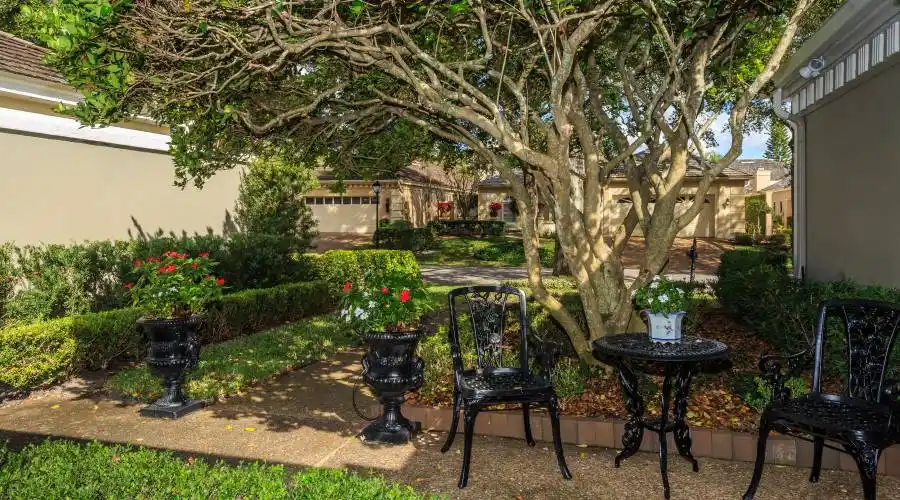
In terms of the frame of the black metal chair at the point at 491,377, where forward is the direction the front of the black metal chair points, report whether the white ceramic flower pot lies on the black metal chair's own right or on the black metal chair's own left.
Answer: on the black metal chair's own left

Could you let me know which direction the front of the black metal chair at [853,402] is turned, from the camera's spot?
facing the viewer and to the left of the viewer

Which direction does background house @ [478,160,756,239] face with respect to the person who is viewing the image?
facing the viewer

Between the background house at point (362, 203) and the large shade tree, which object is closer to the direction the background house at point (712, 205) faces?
the large shade tree

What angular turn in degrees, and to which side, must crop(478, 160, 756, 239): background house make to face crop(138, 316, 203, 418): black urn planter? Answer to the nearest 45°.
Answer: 0° — it already faces it

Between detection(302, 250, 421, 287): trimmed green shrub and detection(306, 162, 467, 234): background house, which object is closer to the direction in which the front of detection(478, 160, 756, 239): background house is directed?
the trimmed green shrub

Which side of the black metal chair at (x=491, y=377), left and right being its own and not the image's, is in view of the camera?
front

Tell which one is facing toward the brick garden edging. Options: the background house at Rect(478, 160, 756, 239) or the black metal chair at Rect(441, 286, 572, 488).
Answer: the background house

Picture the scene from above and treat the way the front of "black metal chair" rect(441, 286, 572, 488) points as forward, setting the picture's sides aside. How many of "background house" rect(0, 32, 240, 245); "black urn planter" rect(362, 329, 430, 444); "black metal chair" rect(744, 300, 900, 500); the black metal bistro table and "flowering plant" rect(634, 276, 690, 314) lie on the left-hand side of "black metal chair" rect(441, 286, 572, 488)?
3

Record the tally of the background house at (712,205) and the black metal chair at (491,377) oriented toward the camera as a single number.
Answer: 2

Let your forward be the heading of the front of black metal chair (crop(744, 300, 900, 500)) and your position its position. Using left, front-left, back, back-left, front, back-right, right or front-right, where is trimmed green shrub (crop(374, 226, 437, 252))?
right

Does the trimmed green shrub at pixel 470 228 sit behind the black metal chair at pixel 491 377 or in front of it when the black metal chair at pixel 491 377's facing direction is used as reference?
behind

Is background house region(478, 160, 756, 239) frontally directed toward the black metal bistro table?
yes

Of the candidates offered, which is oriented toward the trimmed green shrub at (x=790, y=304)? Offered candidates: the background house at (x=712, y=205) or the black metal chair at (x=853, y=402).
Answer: the background house

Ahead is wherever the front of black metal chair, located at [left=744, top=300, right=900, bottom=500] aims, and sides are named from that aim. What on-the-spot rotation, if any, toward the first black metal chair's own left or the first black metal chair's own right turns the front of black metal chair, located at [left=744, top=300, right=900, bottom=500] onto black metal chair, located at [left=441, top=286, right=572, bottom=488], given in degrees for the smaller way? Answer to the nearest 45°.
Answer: approximately 45° to the first black metal chair's own right

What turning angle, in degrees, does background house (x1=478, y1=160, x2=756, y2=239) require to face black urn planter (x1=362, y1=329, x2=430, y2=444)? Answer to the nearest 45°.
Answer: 0° — it already faces it

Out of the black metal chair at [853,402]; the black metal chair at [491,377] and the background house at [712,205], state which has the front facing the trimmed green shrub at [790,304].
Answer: the background house

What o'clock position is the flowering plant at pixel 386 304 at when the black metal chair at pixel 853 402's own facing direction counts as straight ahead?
The flowering plant is roughly at 1 o'clock from the black metal chair.
